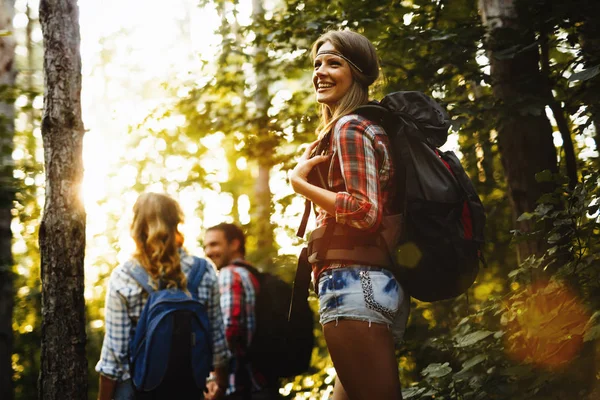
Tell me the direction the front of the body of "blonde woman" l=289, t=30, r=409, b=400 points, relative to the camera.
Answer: to the viewer's left

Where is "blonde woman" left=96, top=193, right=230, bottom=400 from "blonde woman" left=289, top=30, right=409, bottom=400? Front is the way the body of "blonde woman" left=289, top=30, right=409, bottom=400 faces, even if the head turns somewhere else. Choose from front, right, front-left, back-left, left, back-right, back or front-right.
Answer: front-right

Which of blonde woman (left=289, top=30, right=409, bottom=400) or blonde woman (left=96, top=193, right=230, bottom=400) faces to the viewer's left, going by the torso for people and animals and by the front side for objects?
blonde woman (left=289, top=30, right=409, bottom=400)

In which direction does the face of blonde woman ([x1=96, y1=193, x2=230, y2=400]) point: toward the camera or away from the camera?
away from the camera

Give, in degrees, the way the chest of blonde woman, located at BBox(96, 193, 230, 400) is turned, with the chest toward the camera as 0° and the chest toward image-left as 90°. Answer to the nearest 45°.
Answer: approximately 180°

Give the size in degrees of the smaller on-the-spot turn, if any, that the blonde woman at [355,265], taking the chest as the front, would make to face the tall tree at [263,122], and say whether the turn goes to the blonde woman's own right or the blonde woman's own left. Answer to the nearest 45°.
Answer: approximately 90° to the blonde woman's own right

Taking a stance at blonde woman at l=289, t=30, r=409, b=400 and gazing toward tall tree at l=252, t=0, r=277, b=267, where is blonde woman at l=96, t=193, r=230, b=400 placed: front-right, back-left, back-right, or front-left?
front-left

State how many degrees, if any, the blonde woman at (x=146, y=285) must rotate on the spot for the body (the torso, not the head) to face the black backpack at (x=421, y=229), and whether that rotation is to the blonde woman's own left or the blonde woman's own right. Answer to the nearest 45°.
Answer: approximately 135° to the blonde woman's own right

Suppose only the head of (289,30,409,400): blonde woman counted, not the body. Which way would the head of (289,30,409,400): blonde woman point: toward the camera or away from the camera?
toward the camera

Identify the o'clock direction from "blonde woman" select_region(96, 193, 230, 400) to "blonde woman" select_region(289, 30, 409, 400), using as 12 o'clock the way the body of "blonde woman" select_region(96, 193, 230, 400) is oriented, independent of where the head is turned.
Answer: "blonde woman" select_region(289, 30, 409, 400) is roughly at 5 o'clock from "blonde woman" select_region(96, 193, 230, 400).
